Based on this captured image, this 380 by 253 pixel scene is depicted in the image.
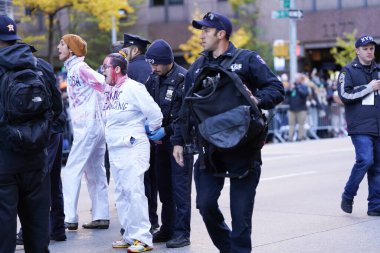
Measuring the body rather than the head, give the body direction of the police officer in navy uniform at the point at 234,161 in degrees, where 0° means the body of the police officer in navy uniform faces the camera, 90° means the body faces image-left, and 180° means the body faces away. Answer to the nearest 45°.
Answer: approximately 45°

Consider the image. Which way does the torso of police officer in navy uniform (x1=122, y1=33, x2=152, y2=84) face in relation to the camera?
to the viewer's left

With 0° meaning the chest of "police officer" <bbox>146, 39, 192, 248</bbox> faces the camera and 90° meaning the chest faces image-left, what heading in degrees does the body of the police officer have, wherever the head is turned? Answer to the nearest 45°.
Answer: approximately 45°

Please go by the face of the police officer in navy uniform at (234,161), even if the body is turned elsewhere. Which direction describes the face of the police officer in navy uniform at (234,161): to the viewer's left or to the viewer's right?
to the viewer's left
